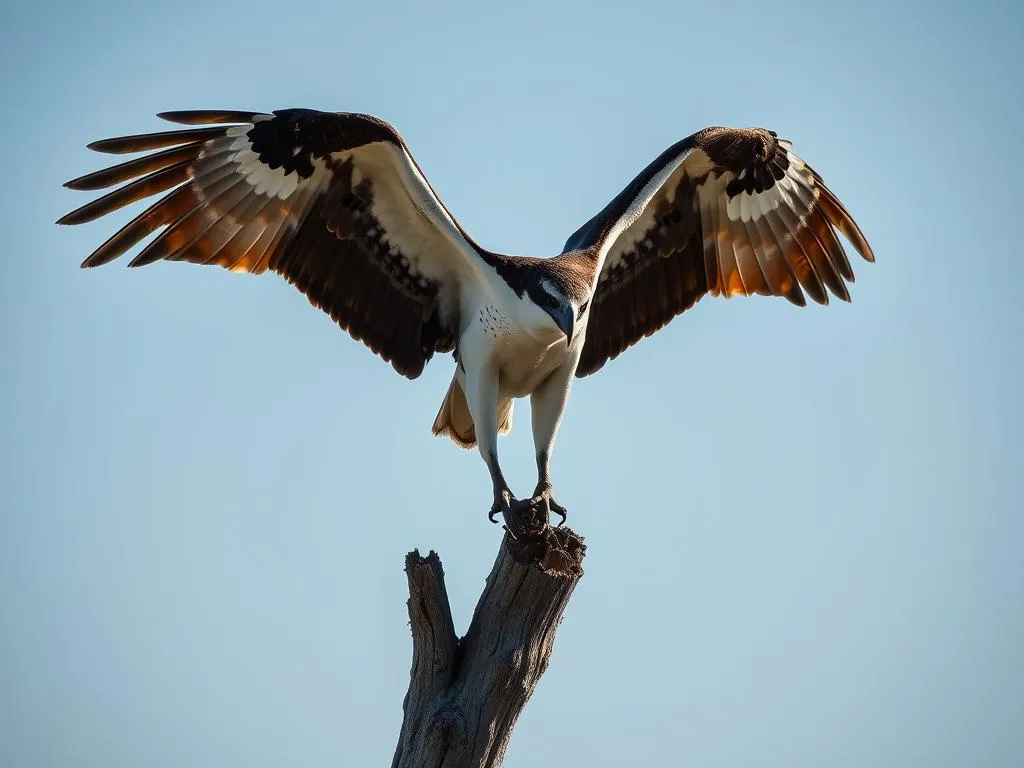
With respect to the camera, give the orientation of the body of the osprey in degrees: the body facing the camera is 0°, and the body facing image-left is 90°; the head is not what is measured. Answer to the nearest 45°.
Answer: approximately 315°
